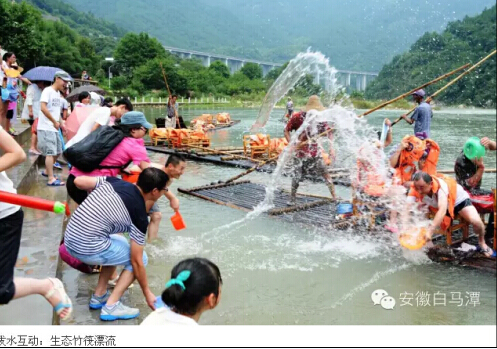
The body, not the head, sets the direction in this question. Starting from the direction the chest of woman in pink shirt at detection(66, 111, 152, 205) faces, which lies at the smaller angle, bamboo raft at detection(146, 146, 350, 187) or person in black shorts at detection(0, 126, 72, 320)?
the bamboo raft

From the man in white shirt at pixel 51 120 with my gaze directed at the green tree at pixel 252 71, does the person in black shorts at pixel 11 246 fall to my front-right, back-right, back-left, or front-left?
back-right

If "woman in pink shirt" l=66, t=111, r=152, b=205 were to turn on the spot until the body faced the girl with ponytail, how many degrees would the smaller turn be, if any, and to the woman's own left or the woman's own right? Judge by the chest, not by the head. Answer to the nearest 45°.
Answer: approximately 90° to the woman's own right

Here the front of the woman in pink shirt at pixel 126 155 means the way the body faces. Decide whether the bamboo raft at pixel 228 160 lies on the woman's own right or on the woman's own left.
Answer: on the woman's own left

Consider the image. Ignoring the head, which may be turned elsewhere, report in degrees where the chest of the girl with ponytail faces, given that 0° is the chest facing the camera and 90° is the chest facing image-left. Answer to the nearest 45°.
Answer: approximately 225°

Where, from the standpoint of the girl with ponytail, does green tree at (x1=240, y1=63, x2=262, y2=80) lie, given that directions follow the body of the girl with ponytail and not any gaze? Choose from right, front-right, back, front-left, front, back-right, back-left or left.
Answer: front-left

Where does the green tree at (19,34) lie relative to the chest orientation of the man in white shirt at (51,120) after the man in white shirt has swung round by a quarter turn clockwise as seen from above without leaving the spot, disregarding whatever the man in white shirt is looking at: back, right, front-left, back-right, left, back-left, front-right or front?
back-right

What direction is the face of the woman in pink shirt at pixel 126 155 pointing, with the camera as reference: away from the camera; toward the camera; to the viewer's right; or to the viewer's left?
to the viewer's right

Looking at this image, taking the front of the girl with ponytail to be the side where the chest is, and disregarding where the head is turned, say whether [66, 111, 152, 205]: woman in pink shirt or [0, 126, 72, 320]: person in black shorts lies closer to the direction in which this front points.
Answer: the woman in pink shirt

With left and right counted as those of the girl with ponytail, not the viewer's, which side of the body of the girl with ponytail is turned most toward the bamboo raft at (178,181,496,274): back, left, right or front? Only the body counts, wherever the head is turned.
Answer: front

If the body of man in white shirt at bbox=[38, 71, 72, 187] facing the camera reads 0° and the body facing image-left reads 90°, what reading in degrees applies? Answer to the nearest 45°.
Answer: approximately 315°

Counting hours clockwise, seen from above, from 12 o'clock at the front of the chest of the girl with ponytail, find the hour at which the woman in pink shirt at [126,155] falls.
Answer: The woman in pink shirt is roughly at 10 o'clock from the girl with ponytail.
